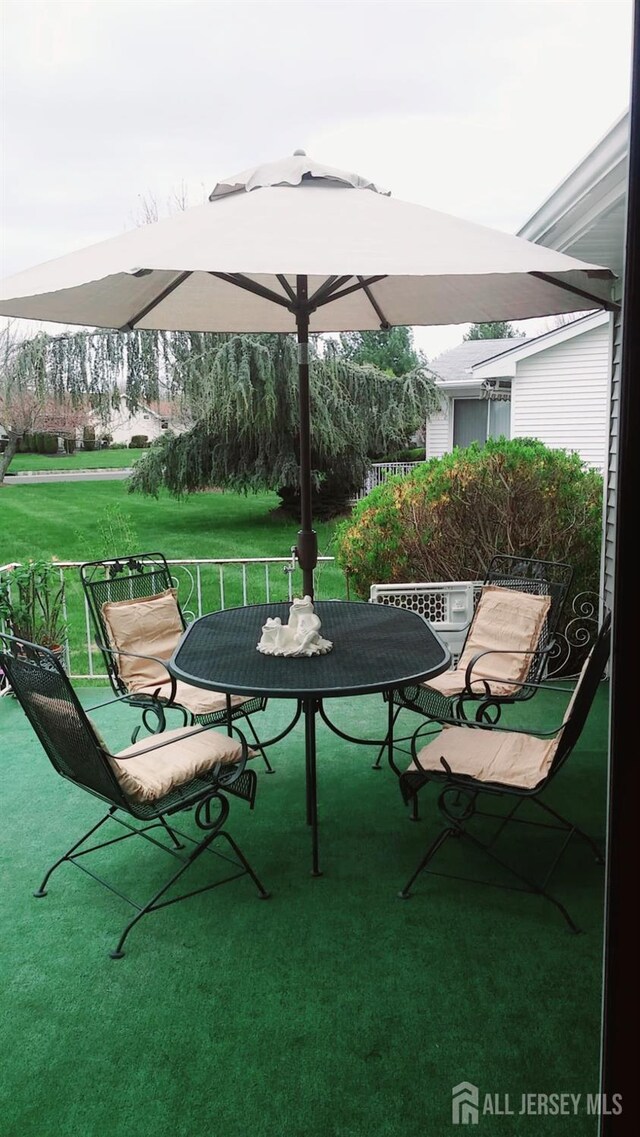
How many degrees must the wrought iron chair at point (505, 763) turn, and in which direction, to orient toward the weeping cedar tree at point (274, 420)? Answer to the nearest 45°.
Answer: approximately 45° to its right

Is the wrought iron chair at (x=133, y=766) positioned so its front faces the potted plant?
no

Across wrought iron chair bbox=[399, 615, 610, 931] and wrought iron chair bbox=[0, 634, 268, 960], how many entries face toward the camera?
0

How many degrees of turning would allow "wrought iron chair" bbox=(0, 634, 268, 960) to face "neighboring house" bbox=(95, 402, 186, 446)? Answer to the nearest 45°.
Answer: approximately 45° to its left

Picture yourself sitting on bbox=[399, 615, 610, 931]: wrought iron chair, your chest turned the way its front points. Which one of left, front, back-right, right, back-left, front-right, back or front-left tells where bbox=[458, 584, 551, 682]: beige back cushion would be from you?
front-right

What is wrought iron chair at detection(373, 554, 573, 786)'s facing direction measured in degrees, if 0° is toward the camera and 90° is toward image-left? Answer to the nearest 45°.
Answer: approximately 45°

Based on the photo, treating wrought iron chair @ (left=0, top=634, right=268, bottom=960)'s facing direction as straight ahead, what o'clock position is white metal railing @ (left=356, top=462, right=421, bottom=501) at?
The white metal railing is roughly at 11 o'clock from the wrought iron chair.

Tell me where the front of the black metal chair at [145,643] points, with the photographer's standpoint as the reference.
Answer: facing the viewer and to the right of the viewer

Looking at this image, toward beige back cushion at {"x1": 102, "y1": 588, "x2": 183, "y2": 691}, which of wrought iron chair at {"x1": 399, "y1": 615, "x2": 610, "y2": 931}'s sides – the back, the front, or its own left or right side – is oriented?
front

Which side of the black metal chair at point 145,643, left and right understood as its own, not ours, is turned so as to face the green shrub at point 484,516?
left

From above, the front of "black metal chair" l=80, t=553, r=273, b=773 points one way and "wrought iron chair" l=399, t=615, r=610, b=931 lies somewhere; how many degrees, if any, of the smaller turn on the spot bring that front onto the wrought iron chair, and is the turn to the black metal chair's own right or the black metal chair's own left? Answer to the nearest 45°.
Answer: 0° — it already faces it

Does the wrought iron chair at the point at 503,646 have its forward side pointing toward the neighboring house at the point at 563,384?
no

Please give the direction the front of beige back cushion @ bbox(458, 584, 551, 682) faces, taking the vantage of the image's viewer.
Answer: facing the viewer and to the left of the viewer

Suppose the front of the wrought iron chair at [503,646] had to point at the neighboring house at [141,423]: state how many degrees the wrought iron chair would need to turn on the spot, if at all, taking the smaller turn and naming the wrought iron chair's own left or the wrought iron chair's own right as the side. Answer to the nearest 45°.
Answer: approximately 90° to the wrought iron chair's own right

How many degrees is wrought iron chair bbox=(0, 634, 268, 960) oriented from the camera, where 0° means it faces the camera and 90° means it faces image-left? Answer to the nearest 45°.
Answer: approximately 225°

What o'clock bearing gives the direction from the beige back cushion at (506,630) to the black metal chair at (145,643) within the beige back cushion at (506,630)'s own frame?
The black metal chair is roughly at 1 o'clock from the beige back cushion.

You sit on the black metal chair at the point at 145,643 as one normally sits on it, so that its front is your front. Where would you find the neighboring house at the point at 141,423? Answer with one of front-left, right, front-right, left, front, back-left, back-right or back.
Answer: back-left

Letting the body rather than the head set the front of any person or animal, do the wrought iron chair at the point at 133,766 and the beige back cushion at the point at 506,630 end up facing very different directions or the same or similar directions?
very different directions
